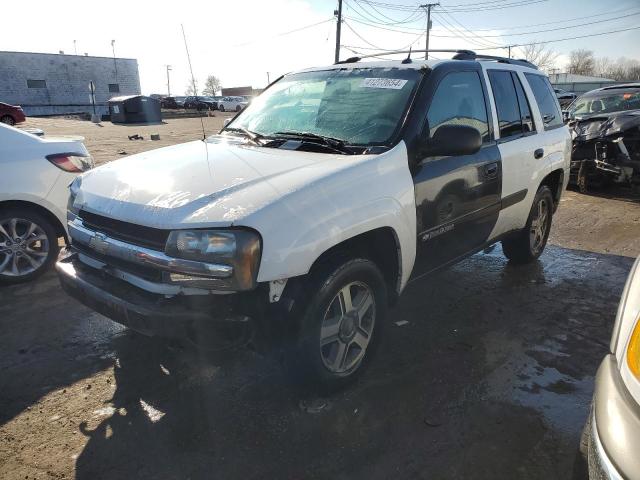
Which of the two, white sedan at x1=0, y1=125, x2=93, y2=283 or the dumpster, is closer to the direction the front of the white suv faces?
the white sedan

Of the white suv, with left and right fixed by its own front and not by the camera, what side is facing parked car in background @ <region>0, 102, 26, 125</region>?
right

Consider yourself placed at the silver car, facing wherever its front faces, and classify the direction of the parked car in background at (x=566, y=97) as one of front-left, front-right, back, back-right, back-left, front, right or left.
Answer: back-right

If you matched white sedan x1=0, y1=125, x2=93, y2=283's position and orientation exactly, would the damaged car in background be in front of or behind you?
behind

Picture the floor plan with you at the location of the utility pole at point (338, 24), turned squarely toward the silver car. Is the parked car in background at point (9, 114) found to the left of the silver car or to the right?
right

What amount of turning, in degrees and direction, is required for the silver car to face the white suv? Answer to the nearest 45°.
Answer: approximately 90° to its right

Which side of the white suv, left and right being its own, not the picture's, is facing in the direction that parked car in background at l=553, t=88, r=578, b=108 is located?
back

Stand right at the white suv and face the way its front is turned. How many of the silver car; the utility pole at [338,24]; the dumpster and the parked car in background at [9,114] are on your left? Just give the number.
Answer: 1

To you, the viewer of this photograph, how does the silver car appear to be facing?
facing the viewer and to the left of the viewer

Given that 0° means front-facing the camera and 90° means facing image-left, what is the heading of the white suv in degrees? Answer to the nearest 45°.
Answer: approximately 45°

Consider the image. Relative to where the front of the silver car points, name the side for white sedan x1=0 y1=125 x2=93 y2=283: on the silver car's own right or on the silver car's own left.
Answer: on the silver car's own right

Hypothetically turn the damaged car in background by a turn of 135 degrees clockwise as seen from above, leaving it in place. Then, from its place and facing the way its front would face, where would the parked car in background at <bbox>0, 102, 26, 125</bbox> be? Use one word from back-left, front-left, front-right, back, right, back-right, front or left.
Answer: left

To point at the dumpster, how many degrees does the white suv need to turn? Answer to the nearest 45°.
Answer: approximately 135° to its right

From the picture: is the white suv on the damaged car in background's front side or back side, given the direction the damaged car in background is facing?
on the front side

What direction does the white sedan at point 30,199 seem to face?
to the viewer's left
